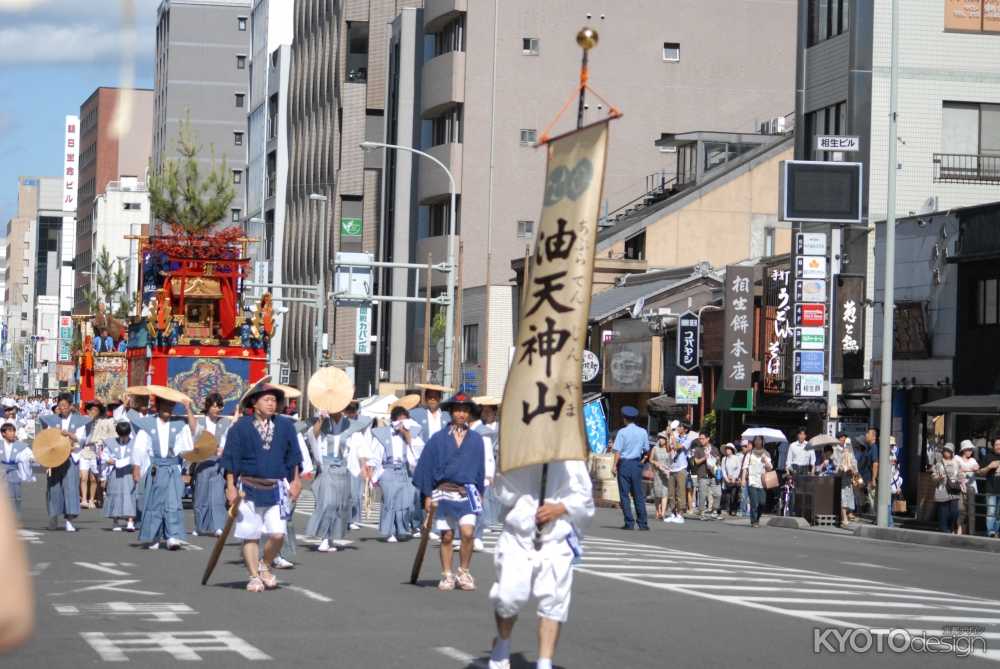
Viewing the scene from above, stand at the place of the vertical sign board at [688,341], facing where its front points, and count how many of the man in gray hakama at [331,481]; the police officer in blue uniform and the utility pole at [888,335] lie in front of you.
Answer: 3

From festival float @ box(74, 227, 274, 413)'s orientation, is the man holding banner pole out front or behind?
out front

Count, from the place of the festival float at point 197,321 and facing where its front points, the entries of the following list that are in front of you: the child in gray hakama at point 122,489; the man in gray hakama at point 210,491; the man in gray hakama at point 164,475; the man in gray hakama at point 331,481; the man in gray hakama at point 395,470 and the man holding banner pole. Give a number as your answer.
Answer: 6

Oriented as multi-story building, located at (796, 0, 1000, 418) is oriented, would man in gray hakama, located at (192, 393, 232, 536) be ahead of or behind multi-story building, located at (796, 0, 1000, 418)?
ahead

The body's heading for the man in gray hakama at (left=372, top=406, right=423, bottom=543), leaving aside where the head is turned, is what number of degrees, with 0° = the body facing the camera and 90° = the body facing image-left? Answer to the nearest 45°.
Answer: approximately 0°

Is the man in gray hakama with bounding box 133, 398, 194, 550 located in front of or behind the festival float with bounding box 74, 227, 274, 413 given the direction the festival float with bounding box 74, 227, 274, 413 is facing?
in front

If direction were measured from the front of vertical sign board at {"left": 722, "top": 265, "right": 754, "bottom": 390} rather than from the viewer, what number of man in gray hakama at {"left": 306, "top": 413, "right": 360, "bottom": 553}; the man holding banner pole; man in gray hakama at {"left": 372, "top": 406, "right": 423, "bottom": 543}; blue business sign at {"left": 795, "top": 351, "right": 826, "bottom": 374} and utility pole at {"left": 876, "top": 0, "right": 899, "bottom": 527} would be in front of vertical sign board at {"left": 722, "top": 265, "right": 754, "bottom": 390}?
5

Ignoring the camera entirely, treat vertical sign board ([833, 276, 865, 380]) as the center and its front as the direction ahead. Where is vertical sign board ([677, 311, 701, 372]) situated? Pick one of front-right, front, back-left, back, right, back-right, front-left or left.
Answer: back-right

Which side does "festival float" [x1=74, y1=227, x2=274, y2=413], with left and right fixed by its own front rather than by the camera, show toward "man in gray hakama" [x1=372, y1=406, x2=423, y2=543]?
front

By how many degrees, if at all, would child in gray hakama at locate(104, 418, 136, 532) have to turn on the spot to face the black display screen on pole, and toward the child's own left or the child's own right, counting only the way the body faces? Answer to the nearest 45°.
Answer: approximately 135° to the child's own left
